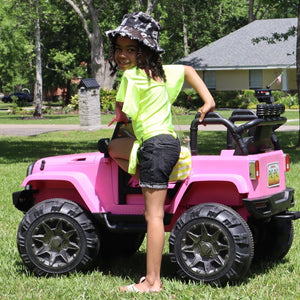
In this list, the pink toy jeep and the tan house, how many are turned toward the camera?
1

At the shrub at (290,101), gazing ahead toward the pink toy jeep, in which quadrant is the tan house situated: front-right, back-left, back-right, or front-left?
back-right

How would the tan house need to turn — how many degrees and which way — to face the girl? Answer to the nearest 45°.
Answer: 0° — it already faces them

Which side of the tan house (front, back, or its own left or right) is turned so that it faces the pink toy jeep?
front

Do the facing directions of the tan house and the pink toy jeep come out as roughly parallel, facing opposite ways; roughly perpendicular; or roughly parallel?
roughly perpendicular
